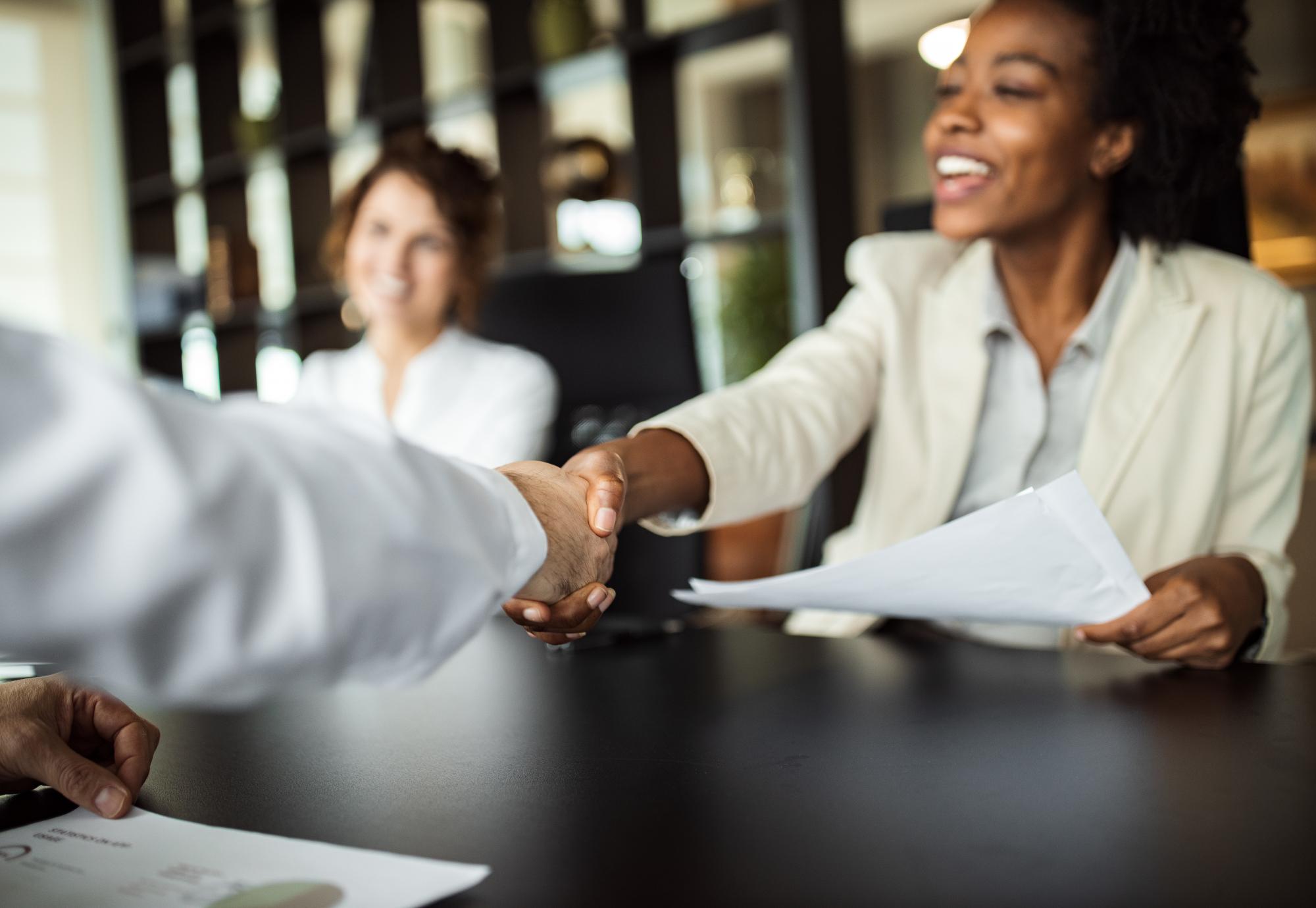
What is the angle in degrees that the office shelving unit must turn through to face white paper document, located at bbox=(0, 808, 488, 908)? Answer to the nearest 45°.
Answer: approximately 45° to its left

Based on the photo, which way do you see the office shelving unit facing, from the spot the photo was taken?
facing the viewer and to the left of the viewer

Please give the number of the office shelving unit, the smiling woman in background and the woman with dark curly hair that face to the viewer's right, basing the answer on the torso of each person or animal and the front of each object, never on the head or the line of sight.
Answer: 0

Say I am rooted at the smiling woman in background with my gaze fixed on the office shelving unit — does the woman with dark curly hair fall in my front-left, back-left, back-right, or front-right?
back-right

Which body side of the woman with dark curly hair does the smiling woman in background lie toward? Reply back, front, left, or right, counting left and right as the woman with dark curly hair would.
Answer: right

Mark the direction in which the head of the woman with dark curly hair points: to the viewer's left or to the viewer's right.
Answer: to the viewer's left

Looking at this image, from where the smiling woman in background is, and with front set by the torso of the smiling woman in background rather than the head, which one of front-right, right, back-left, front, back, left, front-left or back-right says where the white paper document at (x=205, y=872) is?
front-left
